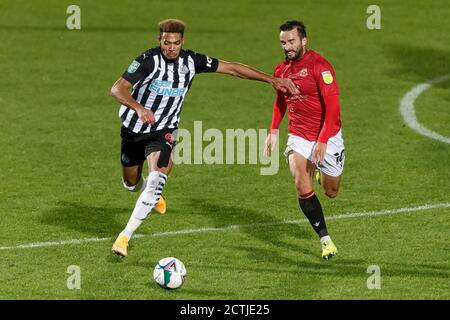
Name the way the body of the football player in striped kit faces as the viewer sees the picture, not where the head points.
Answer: toward the camera

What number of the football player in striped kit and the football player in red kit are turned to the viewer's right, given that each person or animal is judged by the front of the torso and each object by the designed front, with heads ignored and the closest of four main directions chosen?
0

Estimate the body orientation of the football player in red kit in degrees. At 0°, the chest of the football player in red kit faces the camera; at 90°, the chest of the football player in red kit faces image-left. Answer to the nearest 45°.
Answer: approximately 45°

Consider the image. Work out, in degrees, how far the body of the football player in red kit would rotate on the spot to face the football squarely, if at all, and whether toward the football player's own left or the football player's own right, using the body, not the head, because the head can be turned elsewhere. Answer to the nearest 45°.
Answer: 0° — they already face it

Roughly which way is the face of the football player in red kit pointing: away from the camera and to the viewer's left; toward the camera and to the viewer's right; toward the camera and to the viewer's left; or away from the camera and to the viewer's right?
toward the camera and to the viewer's left

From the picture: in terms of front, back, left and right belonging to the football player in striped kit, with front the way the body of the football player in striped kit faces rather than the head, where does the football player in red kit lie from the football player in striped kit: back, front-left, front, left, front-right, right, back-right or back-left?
left
